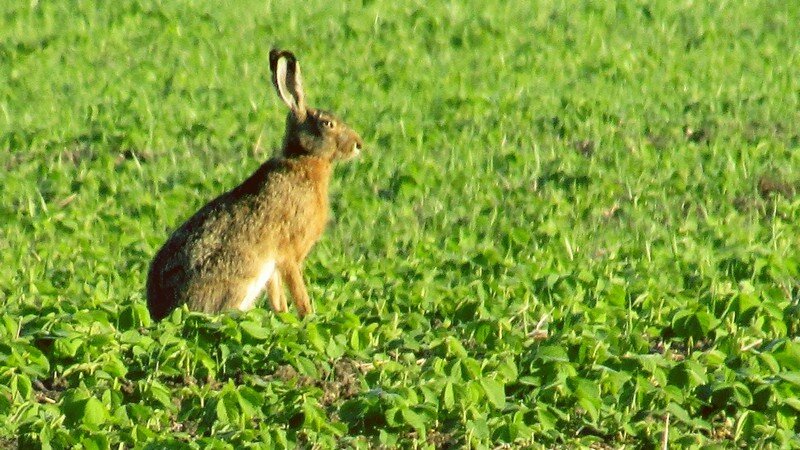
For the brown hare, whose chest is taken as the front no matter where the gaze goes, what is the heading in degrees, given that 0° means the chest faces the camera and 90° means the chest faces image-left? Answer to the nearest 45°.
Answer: approximately 270°
